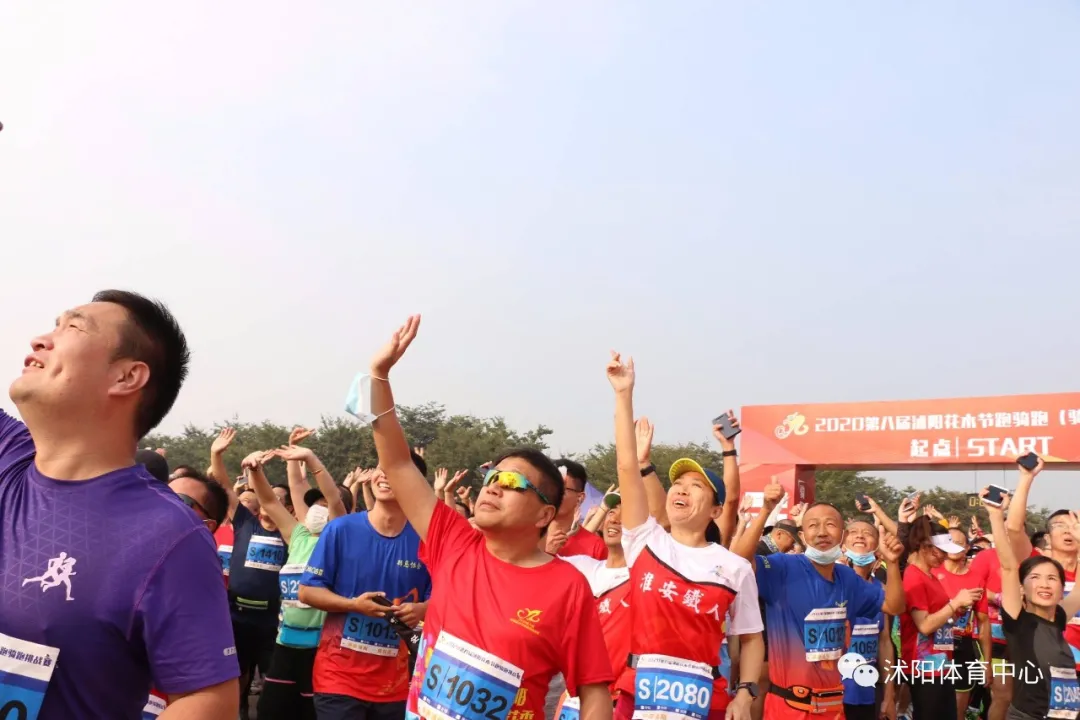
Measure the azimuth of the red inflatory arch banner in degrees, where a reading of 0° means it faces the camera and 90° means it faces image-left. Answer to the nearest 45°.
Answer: approximately 0°

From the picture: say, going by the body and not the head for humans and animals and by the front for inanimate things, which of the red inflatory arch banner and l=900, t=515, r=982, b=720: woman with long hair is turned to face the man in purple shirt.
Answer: the red inflatory arch banner

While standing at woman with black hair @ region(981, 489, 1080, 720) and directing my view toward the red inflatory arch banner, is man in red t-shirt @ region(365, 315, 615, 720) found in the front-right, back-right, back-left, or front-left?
back-left

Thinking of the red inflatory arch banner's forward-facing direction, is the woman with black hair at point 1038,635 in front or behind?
in front

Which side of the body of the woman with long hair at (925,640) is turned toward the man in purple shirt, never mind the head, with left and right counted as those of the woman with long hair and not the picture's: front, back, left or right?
right
